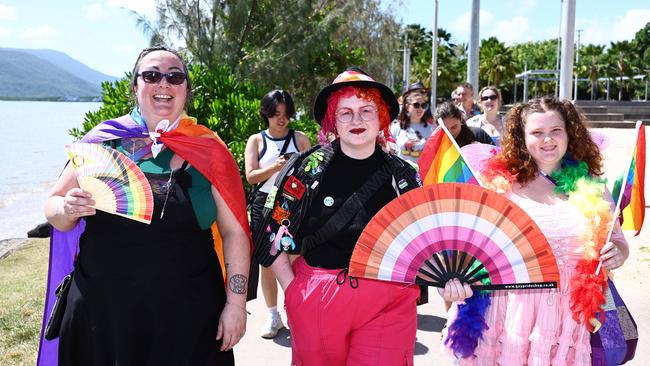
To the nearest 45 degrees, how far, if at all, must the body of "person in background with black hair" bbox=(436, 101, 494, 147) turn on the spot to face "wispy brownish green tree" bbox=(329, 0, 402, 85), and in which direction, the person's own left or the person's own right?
approximately 135° to the person's own right

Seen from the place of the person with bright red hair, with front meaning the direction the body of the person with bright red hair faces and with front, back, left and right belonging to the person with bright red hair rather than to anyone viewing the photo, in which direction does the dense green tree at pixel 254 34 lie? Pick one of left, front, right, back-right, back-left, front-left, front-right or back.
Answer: back

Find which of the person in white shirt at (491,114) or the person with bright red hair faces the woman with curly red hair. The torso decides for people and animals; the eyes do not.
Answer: the person in white shirt

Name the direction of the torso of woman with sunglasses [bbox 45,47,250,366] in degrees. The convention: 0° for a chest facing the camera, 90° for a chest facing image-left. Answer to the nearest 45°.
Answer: approximately 0°

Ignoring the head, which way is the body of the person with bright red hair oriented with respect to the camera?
toward the camera

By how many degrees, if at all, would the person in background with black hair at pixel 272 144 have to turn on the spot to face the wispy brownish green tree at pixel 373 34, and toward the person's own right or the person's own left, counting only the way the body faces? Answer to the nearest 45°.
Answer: approximately 180°

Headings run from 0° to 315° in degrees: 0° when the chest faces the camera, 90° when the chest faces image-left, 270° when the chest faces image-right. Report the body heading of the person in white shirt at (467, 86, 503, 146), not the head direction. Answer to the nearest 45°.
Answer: approximately 0°

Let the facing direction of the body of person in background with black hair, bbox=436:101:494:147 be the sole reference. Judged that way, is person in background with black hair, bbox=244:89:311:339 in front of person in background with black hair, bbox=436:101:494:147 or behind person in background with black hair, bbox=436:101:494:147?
in front

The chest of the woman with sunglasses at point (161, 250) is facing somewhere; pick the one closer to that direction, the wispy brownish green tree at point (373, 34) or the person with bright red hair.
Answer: the person with bright red hair
